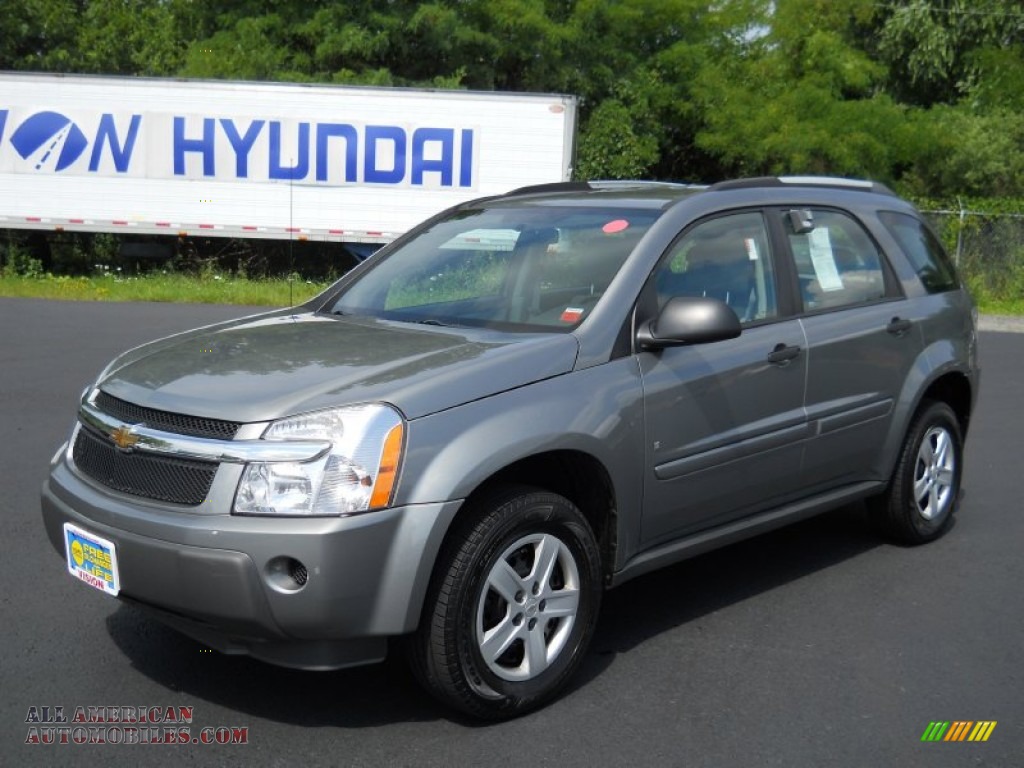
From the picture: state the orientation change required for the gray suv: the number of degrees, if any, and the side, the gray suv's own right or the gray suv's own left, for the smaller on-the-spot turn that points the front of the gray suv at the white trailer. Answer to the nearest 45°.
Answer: approximately 135° to the gray suv's own right

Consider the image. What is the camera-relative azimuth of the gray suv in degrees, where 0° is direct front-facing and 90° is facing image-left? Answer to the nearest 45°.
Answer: approximately 45°

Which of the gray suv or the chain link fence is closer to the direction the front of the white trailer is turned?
the chain link fence

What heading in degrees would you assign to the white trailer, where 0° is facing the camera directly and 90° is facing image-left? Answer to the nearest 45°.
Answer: approximately 270°

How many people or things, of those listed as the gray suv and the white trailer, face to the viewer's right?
1

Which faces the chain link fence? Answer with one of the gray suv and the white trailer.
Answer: the white trailer
